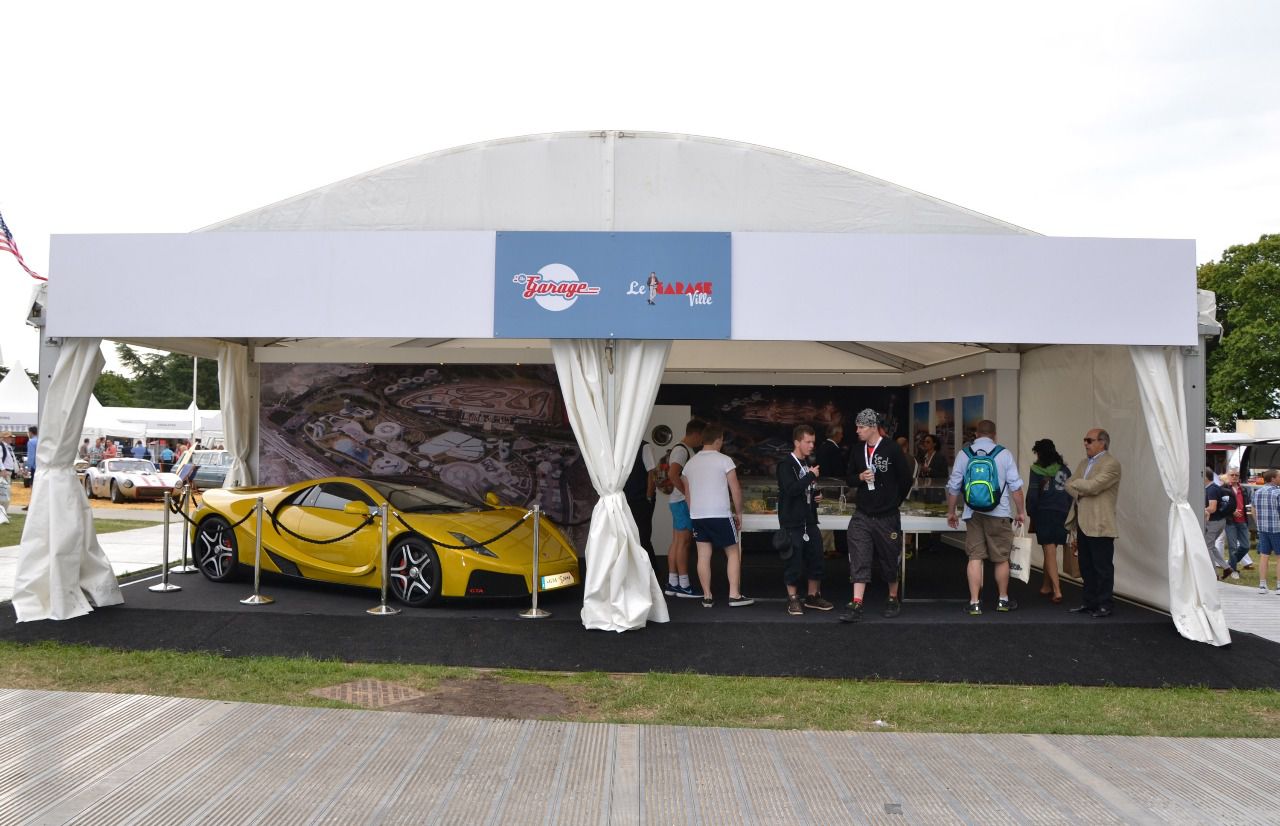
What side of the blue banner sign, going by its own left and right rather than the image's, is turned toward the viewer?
front

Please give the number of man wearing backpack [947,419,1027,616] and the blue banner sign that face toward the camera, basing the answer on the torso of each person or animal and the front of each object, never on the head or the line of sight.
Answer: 1

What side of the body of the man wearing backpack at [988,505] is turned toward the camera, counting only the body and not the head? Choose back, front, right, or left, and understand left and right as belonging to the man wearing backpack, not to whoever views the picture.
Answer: back

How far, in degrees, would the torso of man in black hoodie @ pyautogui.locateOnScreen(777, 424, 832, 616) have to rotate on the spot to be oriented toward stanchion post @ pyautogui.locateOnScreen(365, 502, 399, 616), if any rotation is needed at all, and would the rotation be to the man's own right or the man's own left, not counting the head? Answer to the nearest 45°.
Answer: approximately 135° to the man's own right

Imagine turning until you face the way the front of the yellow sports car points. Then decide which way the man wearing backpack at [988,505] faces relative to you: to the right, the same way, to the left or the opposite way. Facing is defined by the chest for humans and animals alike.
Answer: to the left

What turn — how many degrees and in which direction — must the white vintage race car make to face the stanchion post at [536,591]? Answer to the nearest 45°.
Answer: approximately 45° to its right

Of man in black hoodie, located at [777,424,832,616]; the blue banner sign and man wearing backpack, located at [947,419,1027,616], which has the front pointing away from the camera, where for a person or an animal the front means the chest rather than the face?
the man wearing backpack

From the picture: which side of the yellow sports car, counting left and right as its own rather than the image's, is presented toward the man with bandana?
front

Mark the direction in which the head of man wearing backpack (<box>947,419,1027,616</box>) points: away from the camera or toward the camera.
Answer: away from the camera

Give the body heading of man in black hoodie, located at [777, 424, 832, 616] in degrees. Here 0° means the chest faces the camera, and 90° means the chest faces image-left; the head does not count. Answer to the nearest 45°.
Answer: approximately 315°

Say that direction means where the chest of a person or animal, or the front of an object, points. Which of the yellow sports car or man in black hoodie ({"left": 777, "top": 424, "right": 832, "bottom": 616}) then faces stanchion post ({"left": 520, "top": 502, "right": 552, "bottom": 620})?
the yellow sports car

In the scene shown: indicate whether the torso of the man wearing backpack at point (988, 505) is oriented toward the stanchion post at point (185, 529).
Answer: no

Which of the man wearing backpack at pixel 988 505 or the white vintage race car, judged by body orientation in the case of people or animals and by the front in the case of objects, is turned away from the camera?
the man wearing backpack

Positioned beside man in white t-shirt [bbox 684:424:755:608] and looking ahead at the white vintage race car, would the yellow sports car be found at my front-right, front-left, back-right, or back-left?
front-left

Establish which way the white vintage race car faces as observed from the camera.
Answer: facing the viewer and to the right of the viewer
